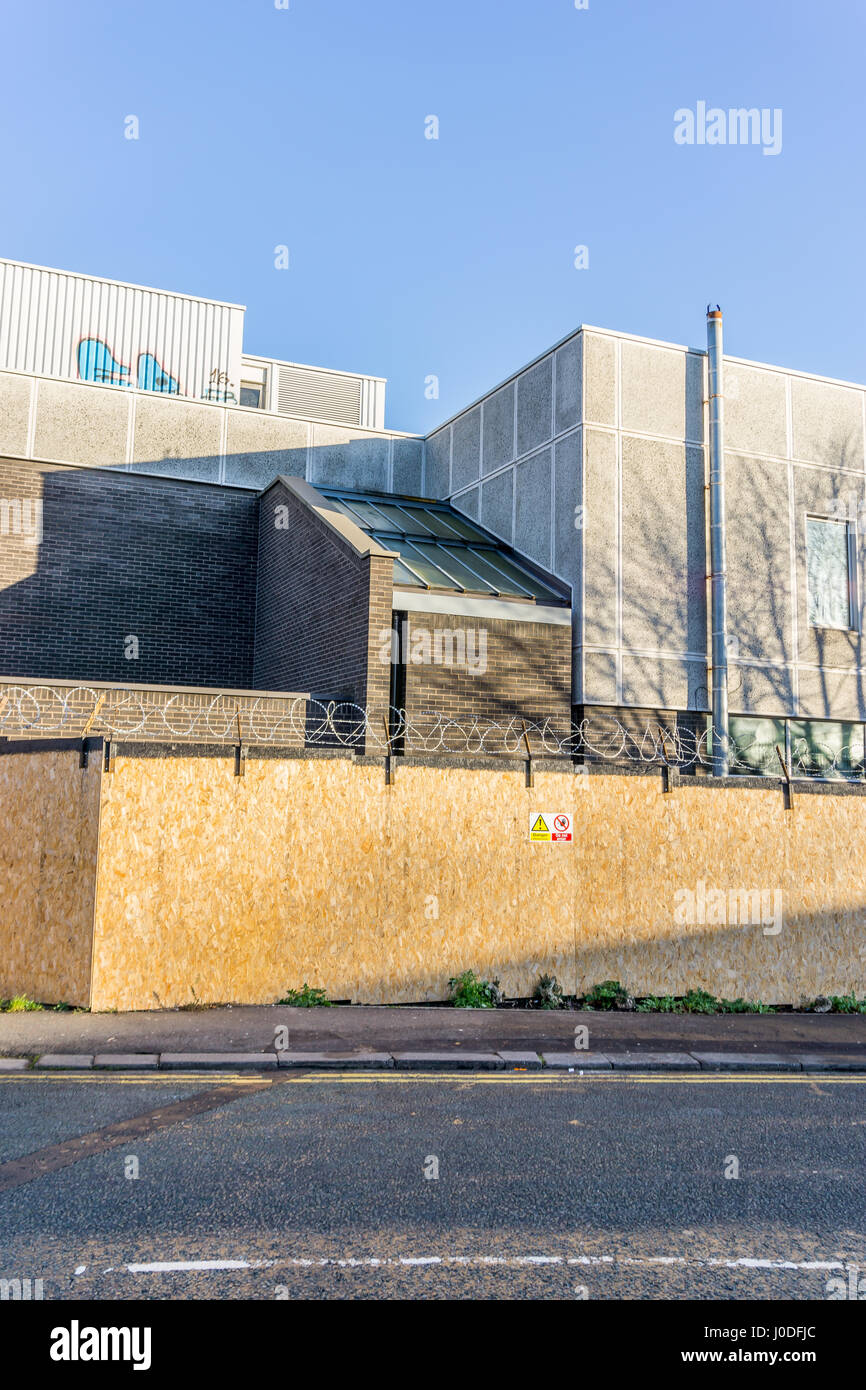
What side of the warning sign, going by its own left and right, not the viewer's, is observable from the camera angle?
front

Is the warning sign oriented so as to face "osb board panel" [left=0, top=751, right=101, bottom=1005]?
no

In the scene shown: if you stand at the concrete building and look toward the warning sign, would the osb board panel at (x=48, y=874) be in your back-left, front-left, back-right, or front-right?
front-right

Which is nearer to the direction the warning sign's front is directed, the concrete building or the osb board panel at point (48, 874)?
the osb board panel

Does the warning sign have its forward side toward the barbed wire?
no

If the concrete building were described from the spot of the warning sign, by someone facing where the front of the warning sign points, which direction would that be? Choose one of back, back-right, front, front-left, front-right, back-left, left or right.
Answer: back
